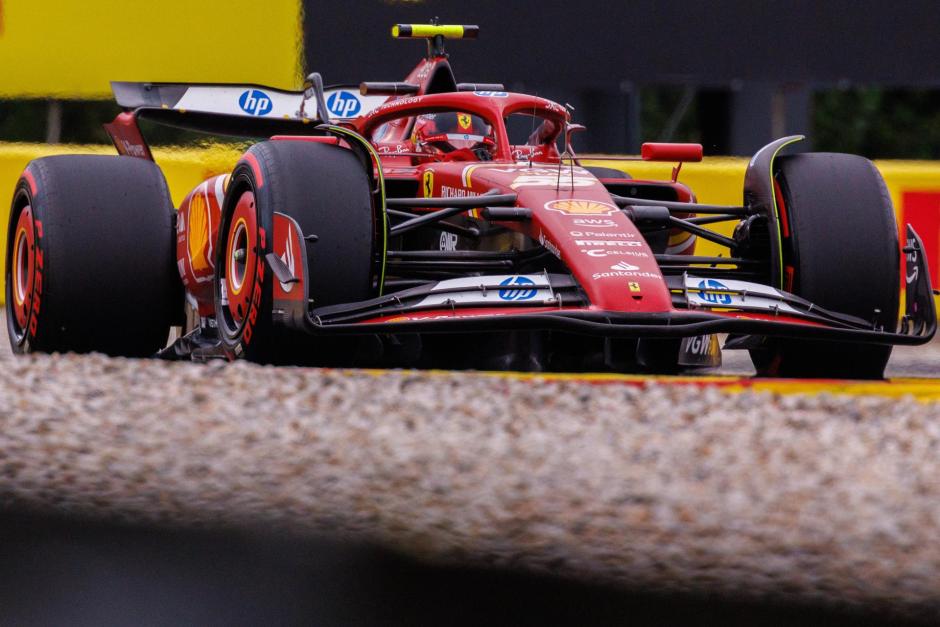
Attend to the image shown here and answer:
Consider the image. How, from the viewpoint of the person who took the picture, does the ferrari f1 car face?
facing the viewer and to the right of the viewer
